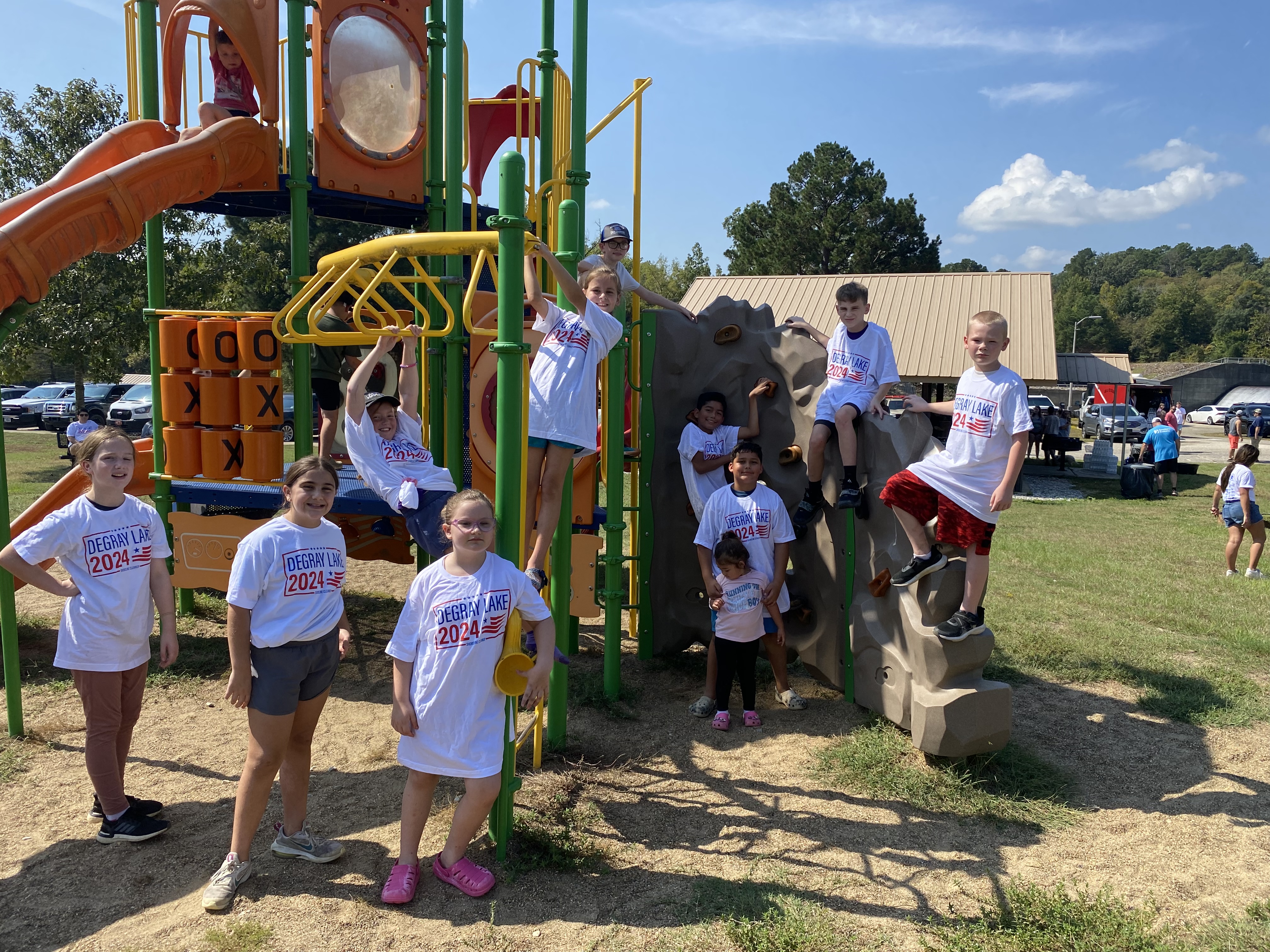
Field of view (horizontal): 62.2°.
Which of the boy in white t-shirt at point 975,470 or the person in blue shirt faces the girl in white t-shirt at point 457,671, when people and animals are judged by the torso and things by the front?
the boy in white t-shirt

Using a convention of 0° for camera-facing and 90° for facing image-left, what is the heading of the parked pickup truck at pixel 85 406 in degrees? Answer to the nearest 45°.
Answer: approximately 45°

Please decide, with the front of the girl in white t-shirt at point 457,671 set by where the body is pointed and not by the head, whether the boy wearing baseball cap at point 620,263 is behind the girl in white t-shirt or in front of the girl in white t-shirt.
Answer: behind

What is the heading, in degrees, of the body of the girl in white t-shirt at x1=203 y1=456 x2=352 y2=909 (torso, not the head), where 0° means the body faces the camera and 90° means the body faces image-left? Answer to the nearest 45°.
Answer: approximately 315°

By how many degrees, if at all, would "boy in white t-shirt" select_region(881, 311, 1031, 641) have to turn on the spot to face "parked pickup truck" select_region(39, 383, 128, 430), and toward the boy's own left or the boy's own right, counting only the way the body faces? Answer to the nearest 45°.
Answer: approximately 90° to the boy's own right

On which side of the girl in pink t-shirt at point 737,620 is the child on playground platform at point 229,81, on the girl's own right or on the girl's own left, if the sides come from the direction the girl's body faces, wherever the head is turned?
on the girl's own right

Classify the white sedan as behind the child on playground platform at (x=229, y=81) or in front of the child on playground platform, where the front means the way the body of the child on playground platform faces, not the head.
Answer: behind

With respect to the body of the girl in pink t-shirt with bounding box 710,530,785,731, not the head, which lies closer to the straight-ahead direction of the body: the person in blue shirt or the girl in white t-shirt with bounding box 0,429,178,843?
the girl in white t-shirt
